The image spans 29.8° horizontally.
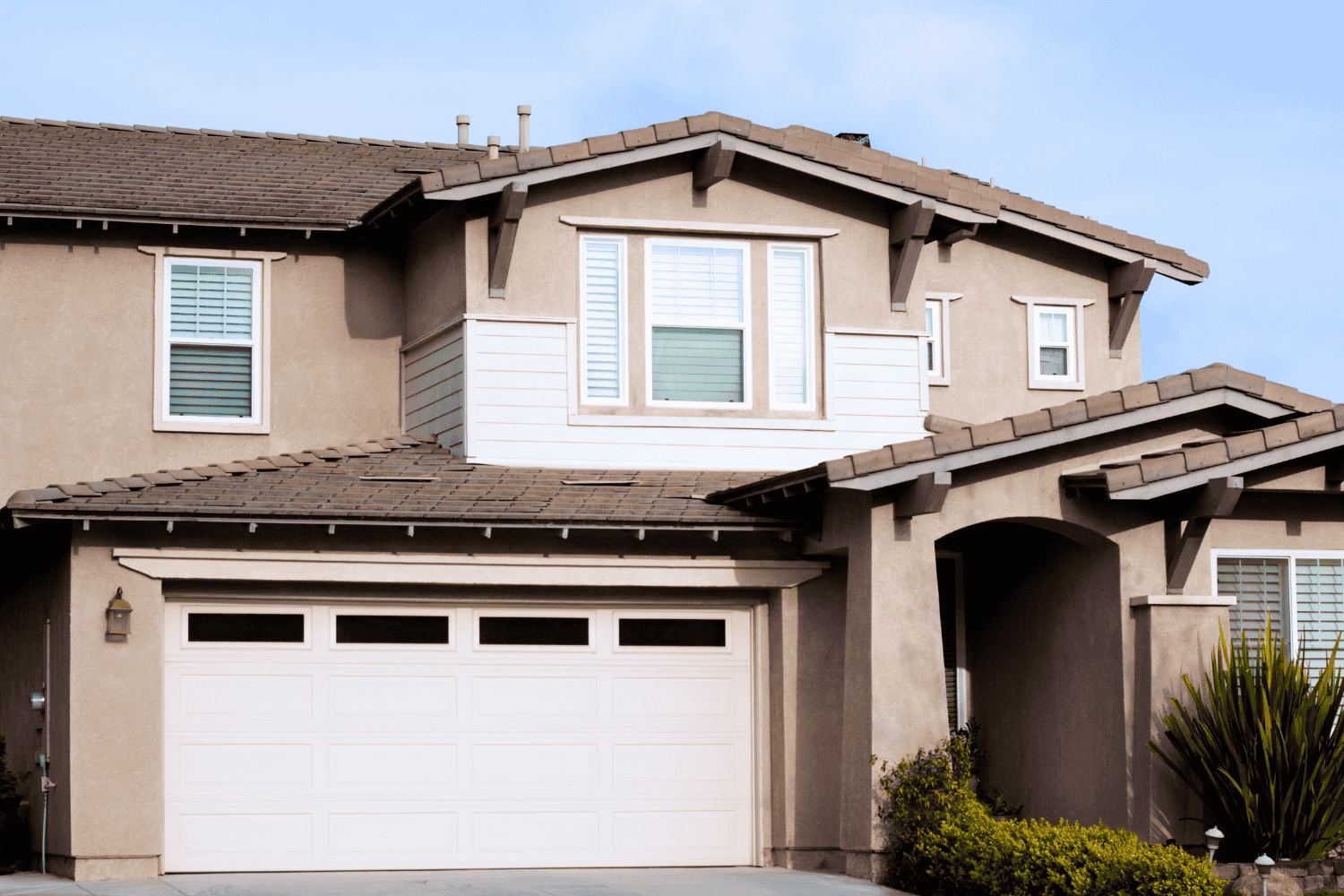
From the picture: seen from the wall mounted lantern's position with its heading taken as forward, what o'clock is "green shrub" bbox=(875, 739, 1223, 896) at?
The green shrub is roughly at 10 o'clock from the wall mounted lantern.

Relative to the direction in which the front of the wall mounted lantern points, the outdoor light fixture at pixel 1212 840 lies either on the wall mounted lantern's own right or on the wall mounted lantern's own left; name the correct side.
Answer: on the wall mounted lantern's own left

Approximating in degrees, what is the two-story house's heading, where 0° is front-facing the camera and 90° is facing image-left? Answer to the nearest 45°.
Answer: approximately 0°

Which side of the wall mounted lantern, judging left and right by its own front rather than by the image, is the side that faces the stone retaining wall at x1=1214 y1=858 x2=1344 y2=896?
left

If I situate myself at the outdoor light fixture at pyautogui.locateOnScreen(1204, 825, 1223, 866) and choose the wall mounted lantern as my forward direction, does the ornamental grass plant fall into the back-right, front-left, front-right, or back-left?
back-right
